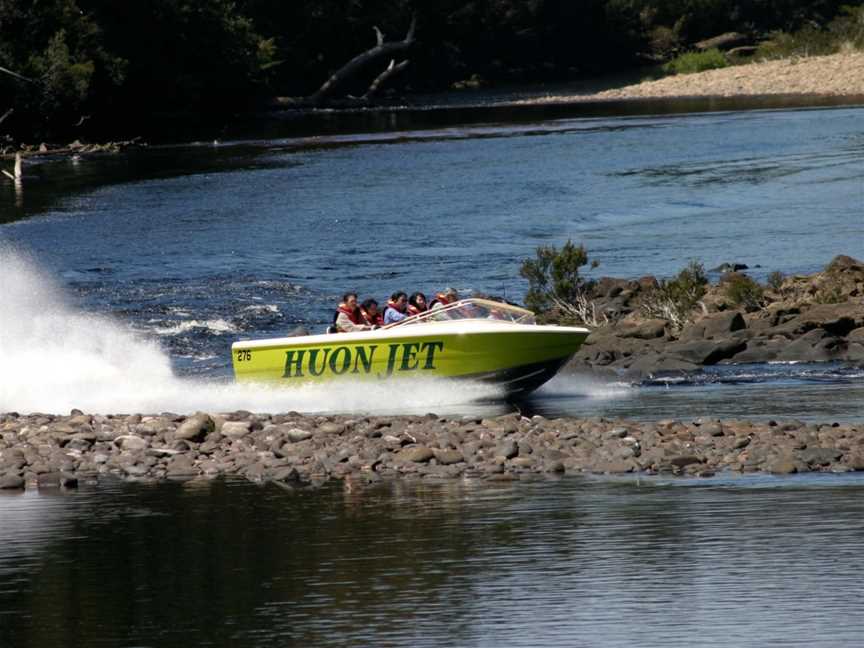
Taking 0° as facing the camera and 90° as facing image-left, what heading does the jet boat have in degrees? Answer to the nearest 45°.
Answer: approximately 270°

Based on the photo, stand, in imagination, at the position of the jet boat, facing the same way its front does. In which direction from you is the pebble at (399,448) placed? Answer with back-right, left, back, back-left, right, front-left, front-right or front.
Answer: right

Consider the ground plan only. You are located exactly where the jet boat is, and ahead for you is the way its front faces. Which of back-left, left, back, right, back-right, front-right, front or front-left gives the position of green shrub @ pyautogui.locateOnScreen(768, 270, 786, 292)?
front-left

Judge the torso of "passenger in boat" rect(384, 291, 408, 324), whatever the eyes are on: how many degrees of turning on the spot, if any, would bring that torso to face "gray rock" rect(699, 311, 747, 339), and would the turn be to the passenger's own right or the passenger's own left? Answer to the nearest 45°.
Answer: approximately 45° to the passenger's own left

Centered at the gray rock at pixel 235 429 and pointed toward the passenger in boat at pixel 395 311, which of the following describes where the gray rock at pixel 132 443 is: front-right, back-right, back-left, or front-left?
back-left

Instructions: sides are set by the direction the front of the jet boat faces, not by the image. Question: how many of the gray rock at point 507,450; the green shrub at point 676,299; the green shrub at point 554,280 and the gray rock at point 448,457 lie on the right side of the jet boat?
2

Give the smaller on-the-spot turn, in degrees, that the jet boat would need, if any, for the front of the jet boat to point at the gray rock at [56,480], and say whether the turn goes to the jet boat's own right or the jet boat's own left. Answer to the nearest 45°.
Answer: approximately 135° to the jet boat's own right

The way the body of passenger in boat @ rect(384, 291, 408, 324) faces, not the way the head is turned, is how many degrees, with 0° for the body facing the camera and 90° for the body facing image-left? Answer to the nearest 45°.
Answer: approximately 270°

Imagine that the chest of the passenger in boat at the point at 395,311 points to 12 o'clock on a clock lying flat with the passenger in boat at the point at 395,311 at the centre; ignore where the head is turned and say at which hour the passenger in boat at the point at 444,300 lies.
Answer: the passenger in boat at the point at 444,300 is roughly at 12 o'clock from the passenger in boat at the point at 395,311.

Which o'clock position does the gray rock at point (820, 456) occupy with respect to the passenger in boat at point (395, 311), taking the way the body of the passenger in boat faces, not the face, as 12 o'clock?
The gray rock is roughly at 2 o'clock from the passenger in boat.
